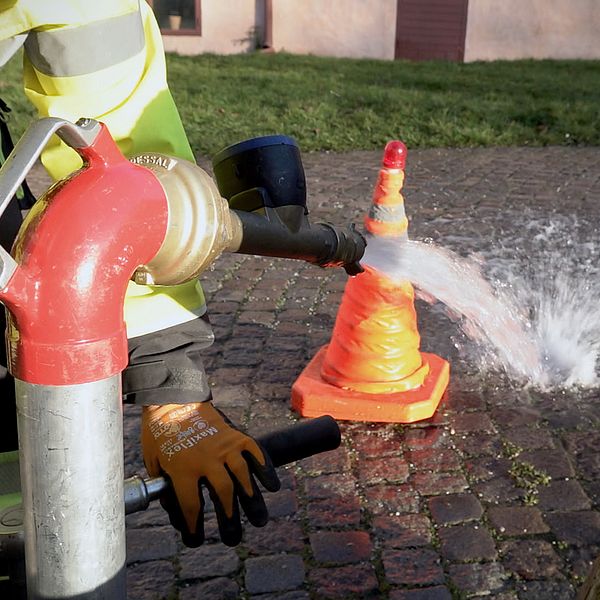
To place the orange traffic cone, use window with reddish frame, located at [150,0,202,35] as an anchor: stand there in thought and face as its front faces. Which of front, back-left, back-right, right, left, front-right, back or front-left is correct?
front

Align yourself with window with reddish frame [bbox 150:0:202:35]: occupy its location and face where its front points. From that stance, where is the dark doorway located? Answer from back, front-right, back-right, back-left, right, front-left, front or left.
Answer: left

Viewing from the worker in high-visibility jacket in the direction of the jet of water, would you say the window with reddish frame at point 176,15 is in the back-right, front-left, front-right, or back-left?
front-left

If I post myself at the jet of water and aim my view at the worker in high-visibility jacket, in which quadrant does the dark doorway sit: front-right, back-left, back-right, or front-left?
back-right

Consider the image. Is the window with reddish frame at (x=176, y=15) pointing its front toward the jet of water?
yes

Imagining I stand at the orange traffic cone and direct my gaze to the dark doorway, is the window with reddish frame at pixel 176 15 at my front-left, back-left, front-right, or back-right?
front-left

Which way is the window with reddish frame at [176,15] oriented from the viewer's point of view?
toward the camera

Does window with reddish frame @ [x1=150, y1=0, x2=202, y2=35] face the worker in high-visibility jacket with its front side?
yes

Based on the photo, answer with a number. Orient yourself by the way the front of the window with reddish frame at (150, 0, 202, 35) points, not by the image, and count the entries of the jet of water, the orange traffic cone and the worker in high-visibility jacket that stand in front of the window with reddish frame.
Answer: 3

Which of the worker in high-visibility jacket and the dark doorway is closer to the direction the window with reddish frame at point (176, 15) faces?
the worker in high-visibility jacket

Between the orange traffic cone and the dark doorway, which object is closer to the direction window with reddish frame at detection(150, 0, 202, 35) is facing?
the orange traffic cone
